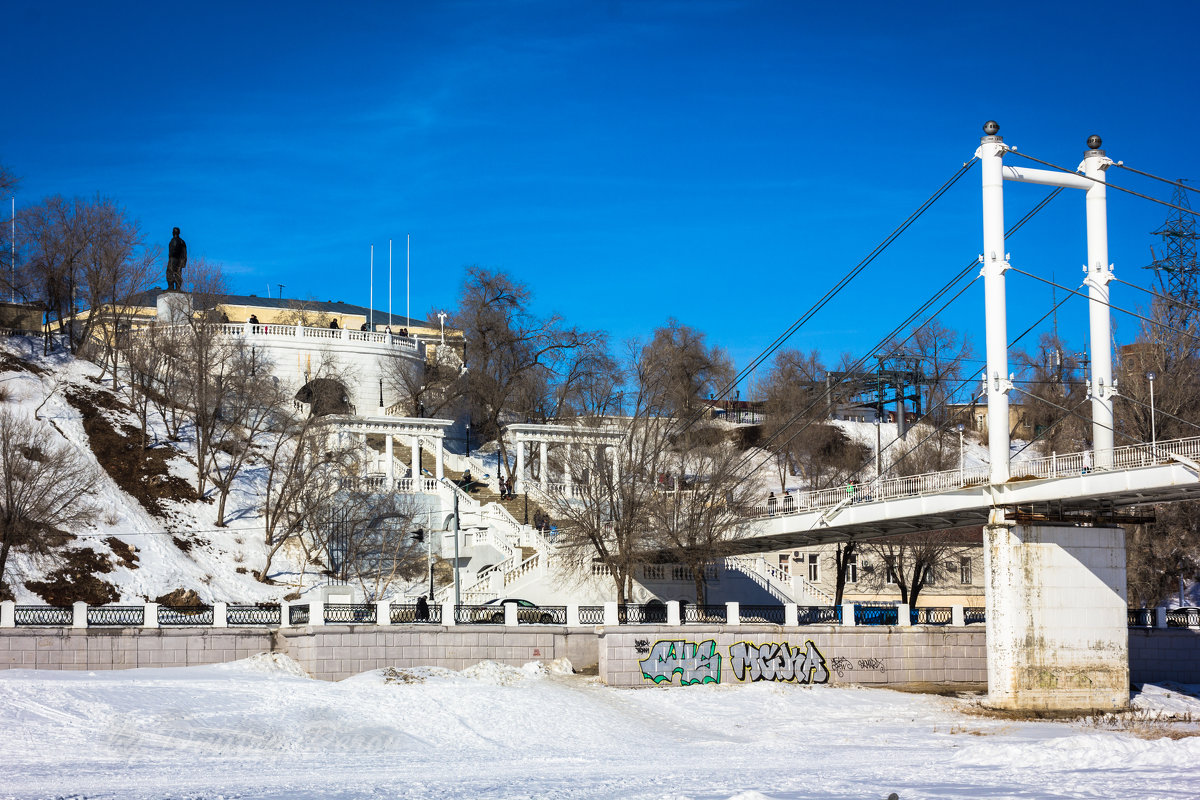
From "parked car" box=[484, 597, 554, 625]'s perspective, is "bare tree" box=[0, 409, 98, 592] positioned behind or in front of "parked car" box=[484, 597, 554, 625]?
behind

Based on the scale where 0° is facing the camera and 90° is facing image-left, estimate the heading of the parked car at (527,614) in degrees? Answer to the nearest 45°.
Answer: approximately 270°

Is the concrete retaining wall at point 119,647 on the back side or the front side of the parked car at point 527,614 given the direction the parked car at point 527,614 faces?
on the back side
